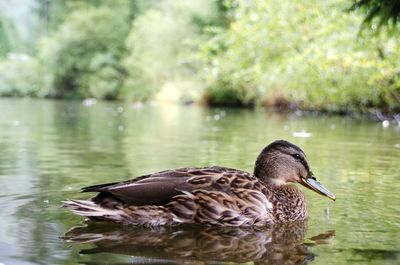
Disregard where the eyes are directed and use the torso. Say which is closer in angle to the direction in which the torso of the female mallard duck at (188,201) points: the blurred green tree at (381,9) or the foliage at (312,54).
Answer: the blurred green tree

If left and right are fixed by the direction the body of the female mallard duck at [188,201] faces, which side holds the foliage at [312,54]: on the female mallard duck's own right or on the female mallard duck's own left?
on the female mallard duck's own left

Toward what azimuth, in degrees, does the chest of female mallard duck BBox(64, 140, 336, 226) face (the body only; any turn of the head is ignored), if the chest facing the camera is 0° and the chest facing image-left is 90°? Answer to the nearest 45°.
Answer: approximately 270°

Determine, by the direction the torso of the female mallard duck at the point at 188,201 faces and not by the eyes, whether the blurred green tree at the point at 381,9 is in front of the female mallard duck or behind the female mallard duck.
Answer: in front
